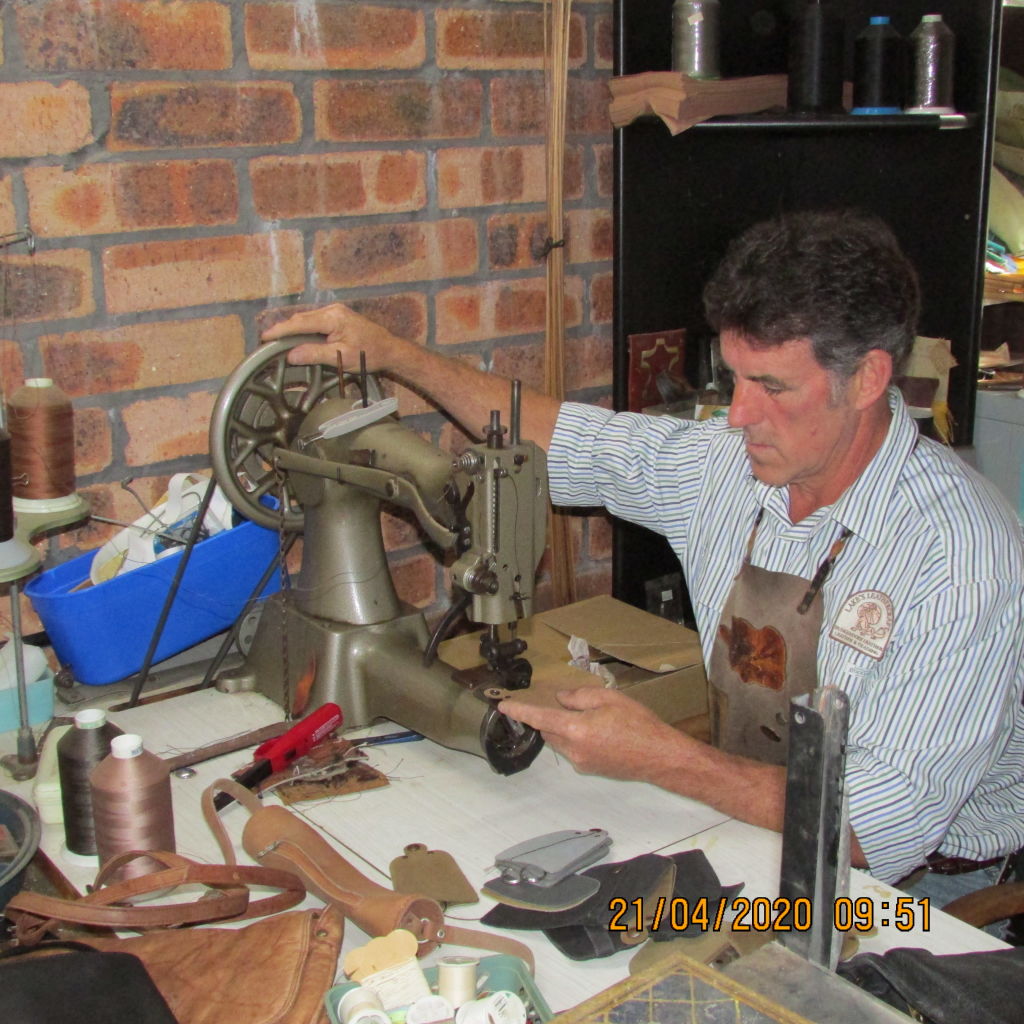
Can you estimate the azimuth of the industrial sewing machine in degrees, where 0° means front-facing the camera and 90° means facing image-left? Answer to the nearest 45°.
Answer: approximately 315°

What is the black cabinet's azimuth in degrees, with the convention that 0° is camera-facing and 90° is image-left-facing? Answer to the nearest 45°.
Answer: approximately 0°

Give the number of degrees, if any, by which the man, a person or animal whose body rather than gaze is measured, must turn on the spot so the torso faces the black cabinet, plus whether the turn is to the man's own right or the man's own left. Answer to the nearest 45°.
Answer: approximately 135° to the man's own right

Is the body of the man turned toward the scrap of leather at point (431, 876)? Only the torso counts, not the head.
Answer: yes

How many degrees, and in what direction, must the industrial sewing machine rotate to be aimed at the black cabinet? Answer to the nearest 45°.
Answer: approximately 90° to its left

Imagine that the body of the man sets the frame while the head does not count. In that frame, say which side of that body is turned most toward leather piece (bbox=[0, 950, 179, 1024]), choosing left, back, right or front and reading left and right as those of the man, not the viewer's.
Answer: front

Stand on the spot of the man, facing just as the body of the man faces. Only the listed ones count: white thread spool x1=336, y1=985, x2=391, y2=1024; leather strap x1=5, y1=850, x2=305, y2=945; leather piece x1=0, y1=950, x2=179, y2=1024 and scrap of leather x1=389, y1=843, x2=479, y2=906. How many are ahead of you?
4

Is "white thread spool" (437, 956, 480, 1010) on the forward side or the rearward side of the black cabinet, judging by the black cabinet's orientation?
on the forward side

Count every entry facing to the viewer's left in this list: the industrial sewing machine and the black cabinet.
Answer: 0

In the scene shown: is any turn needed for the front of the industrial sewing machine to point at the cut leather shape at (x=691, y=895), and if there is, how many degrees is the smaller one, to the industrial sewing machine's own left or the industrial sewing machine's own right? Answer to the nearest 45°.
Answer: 0° — it already faces it
